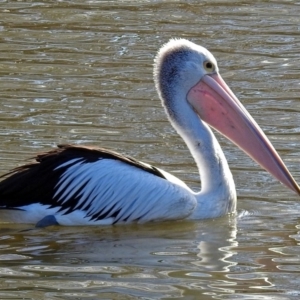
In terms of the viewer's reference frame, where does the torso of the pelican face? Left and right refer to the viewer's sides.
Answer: facing to the right of the viewer
